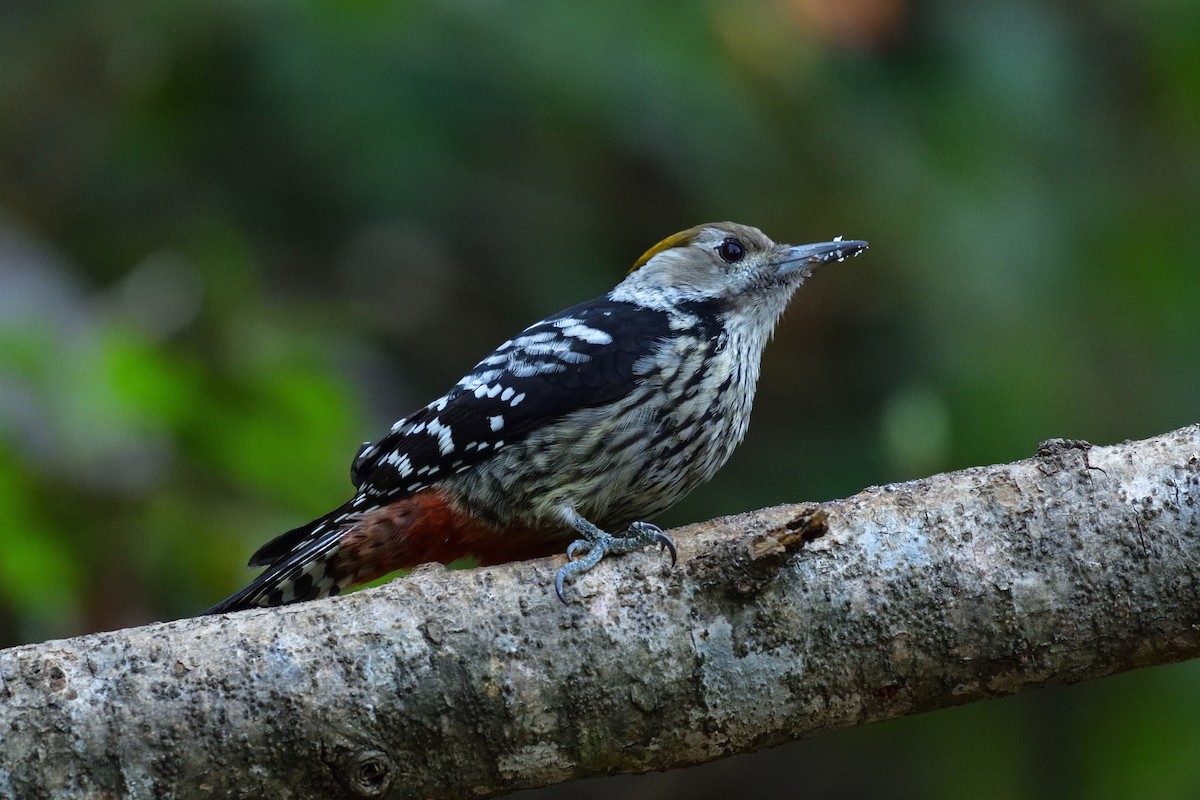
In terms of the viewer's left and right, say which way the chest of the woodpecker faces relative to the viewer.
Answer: facing to the right of the viewer
